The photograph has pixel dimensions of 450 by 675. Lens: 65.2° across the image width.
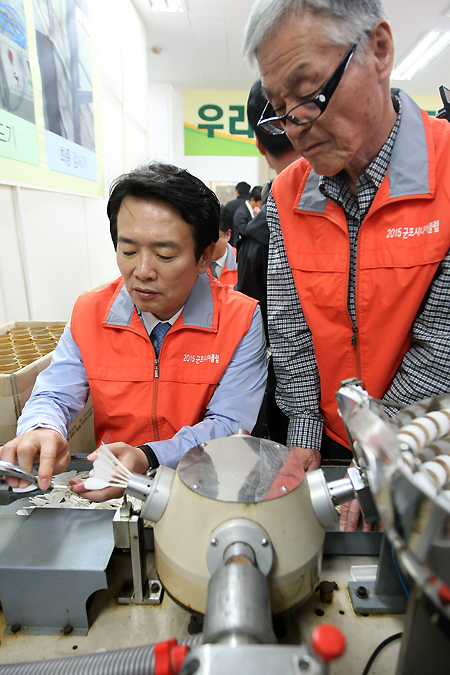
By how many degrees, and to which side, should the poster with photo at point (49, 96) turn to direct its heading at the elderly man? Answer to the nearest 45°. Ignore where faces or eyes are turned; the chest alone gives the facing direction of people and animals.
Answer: approximately 45° to its right

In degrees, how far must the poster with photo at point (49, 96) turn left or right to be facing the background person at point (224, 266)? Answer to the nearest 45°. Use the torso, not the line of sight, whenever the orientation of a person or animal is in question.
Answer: approximately 45° to its left

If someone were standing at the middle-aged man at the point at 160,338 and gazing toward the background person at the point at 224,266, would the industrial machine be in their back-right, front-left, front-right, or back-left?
back-right

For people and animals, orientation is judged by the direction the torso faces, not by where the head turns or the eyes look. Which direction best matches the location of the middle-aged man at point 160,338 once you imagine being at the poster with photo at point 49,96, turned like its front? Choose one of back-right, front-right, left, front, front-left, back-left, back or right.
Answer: front-right

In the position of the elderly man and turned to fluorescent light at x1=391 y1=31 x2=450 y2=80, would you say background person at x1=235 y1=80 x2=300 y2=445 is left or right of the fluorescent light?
left

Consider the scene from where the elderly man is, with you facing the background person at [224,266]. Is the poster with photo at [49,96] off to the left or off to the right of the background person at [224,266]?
left

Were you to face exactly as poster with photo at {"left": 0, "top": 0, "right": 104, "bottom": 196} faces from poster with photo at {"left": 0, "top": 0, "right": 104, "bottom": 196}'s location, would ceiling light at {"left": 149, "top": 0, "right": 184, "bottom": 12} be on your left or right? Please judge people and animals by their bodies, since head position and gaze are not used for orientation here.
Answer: on your left

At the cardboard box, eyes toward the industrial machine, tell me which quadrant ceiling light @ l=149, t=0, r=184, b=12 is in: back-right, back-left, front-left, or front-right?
back-left

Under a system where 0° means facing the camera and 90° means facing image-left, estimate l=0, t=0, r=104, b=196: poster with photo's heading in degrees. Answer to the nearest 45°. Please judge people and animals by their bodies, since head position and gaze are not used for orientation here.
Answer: approximately 315°
